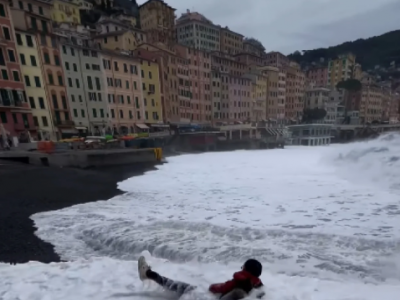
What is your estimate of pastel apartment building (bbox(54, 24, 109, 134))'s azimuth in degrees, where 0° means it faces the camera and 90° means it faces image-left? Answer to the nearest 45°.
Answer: approximately 315°

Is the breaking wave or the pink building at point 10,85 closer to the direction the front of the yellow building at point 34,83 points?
the breaking wave

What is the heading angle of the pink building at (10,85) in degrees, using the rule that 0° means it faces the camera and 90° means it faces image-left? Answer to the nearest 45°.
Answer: approximately 315°

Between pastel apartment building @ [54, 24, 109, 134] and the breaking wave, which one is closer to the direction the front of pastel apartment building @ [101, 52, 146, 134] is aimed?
the breaking wave

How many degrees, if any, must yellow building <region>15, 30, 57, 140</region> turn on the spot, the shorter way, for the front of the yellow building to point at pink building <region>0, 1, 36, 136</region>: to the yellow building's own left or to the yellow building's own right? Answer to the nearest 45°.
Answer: approximately 90° to the yellow building's own right
